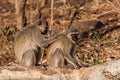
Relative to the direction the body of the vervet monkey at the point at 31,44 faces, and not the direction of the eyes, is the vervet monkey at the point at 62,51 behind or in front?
in front

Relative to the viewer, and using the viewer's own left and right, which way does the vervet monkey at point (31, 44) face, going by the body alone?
facing to the right of the viewer

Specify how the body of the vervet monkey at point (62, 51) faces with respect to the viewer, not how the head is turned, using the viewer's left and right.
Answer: facing to the right of the viewer

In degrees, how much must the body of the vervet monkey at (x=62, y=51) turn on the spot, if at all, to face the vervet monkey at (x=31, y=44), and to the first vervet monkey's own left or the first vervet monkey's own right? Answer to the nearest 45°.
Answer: approximately 180°
